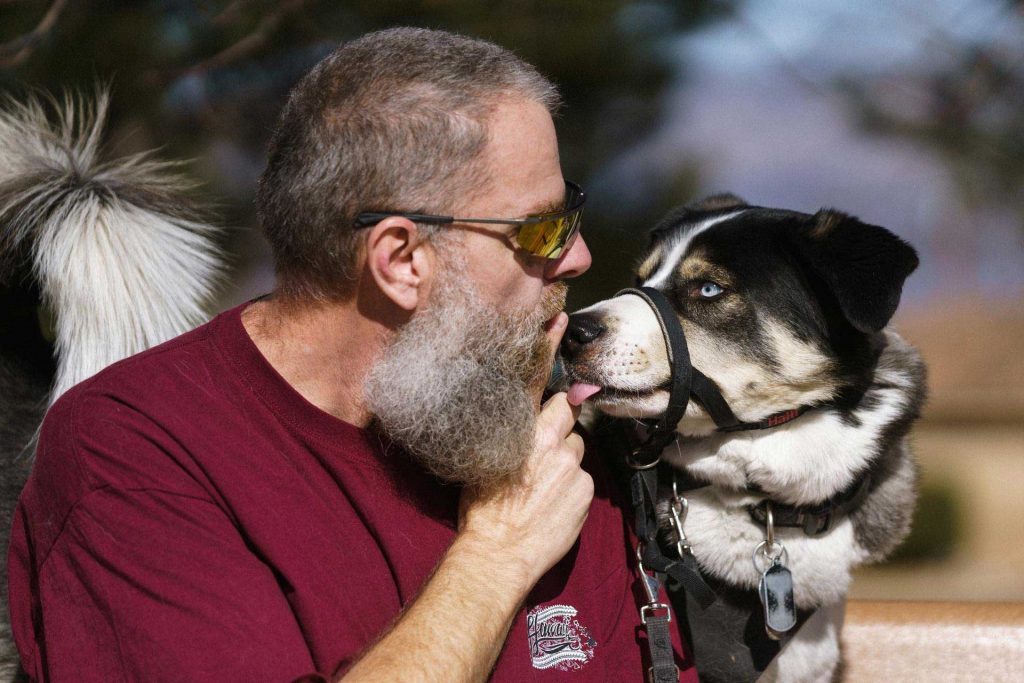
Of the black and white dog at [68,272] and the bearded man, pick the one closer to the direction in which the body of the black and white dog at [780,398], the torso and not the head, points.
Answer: the bearded man

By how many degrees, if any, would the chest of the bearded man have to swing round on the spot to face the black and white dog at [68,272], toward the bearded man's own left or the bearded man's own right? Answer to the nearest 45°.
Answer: approximately 180°

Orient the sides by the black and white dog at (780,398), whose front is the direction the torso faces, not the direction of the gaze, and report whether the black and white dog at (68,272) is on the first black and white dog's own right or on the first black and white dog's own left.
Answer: on the first black and white dog's own right

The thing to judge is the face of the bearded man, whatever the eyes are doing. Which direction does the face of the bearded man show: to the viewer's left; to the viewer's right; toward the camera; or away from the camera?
to the viewer's right

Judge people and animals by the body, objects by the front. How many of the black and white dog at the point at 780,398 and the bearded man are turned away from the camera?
0

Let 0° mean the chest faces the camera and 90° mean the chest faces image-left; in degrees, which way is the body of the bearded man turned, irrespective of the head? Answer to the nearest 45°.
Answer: approximately 315°

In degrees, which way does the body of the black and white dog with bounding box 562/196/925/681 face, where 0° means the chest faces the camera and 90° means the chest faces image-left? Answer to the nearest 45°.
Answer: approximately 45°
